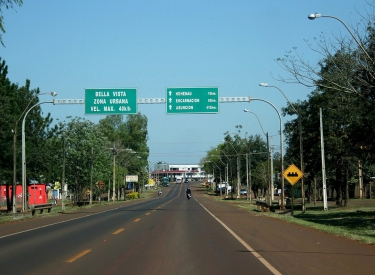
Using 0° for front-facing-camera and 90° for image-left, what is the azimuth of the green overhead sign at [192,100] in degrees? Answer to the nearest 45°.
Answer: approximately 0°

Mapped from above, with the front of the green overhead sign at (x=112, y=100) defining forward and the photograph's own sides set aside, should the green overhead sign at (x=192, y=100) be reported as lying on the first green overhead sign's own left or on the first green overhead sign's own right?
on the first green overhead sign's own left

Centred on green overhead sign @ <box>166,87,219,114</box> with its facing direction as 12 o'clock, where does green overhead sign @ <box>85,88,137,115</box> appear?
green overhead sign @ <box>85,88,137,115</box> is roughly at 3 o'clock from green overhead sign @ <box>166,87,219,114</box>.

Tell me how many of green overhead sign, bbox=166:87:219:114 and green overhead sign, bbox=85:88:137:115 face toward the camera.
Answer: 2
